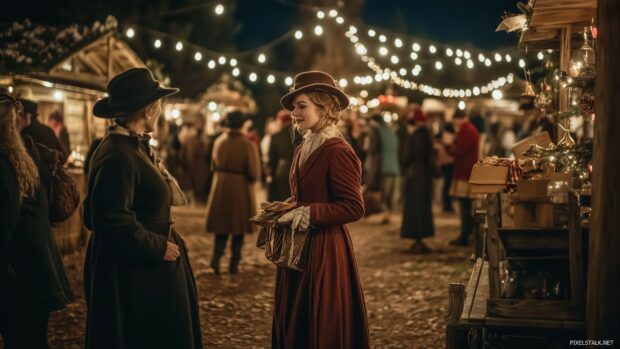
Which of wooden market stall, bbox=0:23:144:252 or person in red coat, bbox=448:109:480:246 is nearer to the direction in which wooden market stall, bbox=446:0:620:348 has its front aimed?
the wooden market stall

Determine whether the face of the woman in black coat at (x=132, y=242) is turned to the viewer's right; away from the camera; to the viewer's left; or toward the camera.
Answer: to the viewer's right

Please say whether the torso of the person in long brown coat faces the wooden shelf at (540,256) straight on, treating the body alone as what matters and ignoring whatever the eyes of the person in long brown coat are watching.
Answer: no

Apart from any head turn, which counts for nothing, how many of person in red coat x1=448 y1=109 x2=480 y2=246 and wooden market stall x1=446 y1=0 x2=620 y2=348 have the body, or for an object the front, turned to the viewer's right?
0

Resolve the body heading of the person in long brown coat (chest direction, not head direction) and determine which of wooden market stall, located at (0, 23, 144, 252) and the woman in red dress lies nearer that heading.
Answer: the wooden market stall

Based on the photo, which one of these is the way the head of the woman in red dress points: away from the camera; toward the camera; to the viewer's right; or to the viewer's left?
to the viewer's left

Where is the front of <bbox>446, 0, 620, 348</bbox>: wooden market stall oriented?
to the viewer's left

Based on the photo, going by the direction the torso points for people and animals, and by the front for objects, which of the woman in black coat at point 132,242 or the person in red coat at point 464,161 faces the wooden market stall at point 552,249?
the woman in black coat

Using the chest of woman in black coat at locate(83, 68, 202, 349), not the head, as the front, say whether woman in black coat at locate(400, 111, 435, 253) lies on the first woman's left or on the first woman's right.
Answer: on the first woman's left

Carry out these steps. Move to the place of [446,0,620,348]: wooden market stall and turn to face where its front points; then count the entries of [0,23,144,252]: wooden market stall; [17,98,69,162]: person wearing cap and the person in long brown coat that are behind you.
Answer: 0

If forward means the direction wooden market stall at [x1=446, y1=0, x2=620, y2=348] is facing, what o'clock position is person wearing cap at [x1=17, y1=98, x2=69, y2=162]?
The person wearing cap is roughly at 1 o'clock from the wooden market stall.

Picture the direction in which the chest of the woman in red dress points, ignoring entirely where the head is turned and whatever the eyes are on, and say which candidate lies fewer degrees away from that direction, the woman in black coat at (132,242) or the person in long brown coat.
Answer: the woman in black coat

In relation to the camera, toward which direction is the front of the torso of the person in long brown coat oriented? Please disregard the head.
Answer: away from the camera

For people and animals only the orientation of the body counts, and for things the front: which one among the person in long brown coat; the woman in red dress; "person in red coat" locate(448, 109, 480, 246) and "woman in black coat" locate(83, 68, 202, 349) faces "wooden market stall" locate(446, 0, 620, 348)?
the woman in black coat

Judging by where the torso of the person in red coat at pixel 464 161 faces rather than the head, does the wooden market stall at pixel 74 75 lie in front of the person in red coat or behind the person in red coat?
in front

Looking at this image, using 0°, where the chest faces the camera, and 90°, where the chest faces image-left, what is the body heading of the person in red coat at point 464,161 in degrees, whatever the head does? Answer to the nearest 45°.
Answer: approximately 90°

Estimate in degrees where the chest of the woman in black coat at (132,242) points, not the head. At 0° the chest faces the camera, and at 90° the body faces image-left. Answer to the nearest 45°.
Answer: approximately 270°
